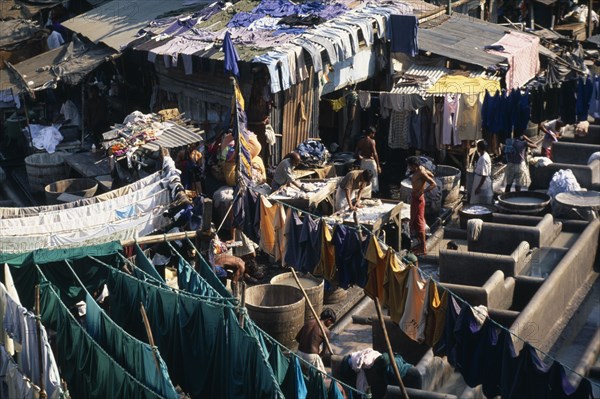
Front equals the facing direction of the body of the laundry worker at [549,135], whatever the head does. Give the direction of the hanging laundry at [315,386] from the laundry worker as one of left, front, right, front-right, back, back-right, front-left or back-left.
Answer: right

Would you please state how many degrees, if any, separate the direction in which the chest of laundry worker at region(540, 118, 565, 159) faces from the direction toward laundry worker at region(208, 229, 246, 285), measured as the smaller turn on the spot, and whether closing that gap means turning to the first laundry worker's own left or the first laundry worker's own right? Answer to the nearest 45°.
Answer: approximately 135° to the first laundry worker's own right

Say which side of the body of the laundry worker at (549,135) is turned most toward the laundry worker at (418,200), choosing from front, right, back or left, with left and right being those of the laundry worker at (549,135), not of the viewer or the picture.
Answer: right

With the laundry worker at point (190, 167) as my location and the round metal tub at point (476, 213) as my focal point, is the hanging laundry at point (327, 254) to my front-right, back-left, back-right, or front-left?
front-right

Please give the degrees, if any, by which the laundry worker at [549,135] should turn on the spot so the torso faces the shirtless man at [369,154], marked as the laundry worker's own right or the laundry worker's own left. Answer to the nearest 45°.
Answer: approximately 135° to the laundry worker's own right

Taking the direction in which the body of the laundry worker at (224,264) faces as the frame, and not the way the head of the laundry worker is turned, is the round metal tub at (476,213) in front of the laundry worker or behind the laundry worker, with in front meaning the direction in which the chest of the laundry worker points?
in front

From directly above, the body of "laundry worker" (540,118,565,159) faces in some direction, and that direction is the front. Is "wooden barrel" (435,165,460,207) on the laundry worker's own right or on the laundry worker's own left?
on the laundry worker's own right

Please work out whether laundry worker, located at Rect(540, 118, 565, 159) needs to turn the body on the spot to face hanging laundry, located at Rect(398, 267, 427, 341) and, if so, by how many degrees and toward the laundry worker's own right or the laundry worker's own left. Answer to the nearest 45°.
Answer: approximately 90° to the laundry worker's own right

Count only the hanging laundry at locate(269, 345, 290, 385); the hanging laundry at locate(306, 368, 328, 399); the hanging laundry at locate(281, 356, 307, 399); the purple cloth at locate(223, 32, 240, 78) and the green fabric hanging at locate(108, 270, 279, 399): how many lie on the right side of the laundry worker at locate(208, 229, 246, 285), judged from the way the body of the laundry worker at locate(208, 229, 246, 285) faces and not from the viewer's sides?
4

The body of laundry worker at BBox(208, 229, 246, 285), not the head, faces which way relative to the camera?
to the viewer's right

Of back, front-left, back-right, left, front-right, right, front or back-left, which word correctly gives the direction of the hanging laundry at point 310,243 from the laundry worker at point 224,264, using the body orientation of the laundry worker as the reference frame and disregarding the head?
front-right

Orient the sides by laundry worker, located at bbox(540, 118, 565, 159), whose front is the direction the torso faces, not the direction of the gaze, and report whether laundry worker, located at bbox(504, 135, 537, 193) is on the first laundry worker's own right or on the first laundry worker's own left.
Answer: on the first laundry worker's own right
